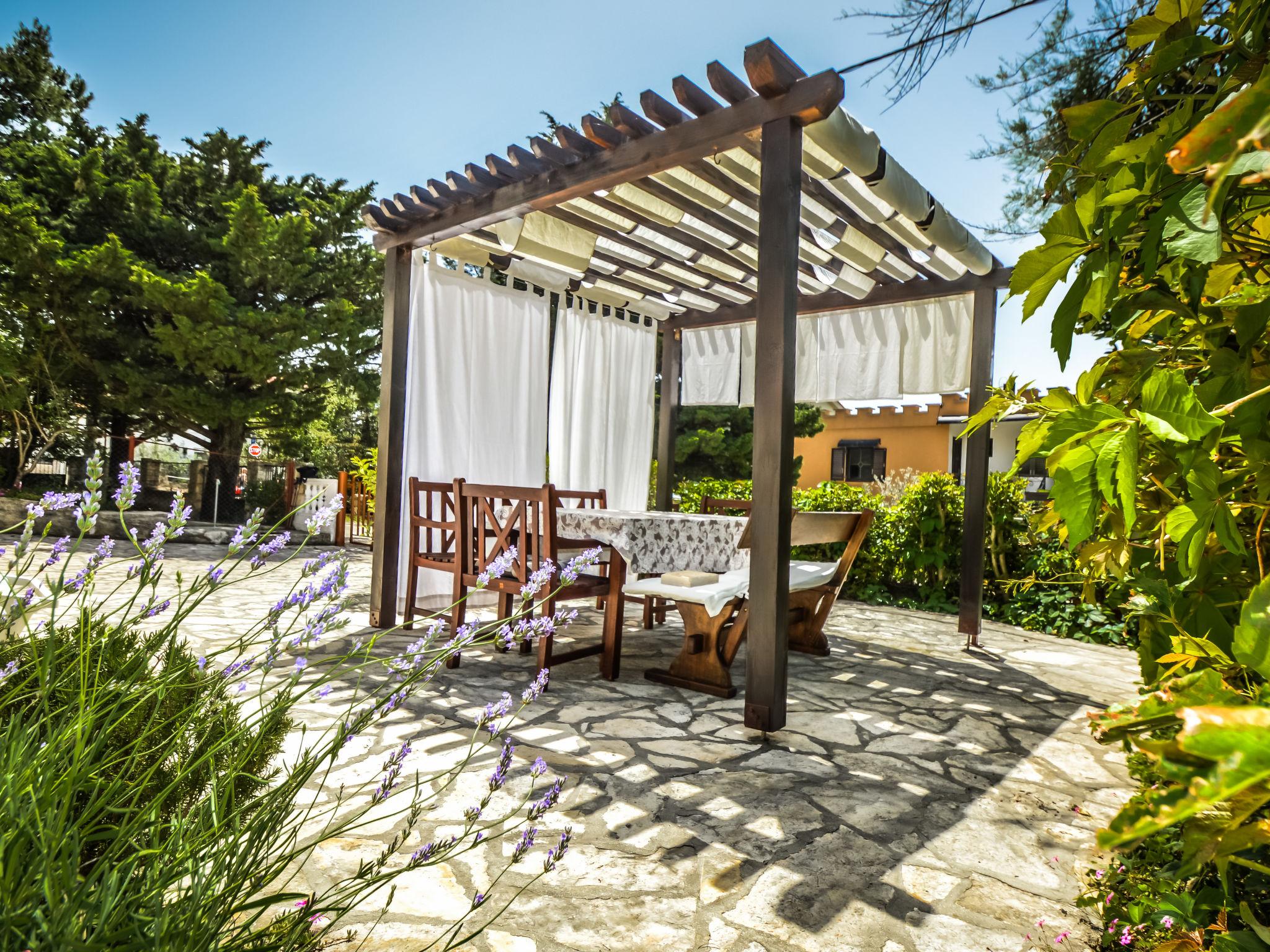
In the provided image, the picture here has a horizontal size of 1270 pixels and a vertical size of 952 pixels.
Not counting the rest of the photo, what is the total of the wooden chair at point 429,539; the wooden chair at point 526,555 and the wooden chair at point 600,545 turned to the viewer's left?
0

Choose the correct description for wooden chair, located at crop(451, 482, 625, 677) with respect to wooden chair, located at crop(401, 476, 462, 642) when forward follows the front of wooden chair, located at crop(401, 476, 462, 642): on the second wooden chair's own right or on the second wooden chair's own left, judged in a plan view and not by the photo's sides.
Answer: on the second wooden chair's own right

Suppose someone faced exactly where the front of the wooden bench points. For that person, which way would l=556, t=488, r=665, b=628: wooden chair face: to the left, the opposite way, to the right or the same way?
the opposite way

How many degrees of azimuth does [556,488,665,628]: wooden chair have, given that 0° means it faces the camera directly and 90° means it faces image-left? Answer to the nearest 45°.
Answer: approximately 315°

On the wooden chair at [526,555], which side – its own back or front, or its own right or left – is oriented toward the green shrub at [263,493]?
left

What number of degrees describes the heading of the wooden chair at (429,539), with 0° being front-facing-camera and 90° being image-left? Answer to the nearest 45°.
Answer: approximately 225°

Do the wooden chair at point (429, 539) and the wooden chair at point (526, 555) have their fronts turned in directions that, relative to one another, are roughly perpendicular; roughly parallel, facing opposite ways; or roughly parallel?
roughly parallel

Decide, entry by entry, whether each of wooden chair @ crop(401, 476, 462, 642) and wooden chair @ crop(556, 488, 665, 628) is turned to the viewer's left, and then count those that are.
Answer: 0

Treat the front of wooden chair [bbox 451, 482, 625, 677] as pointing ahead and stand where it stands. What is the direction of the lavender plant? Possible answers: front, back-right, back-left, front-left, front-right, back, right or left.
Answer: back-right

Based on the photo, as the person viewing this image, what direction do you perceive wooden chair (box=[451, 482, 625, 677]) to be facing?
facing away from the viewer and to the right of the viewer

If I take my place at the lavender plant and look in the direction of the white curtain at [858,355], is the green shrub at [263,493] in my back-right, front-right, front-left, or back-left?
front-left

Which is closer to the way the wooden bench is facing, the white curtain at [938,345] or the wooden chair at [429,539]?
the wooden chair

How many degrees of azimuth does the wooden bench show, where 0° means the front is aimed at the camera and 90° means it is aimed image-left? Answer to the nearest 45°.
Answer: approximately 135°

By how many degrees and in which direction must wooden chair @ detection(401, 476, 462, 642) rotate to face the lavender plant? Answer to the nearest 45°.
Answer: approximately 135° to its right

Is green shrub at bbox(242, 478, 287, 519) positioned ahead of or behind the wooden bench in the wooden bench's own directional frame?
ahead

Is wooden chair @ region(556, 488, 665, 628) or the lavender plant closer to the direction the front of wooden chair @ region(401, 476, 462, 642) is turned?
the wooden chair

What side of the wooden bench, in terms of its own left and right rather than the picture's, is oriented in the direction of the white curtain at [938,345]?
right

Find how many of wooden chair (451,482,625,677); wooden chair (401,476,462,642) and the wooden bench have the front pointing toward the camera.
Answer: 0
